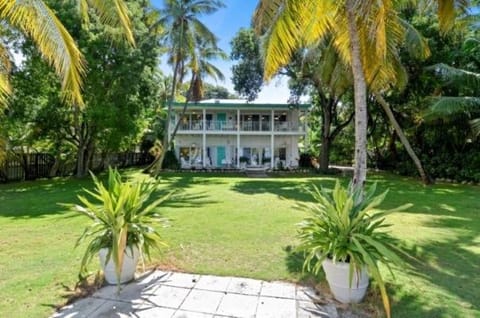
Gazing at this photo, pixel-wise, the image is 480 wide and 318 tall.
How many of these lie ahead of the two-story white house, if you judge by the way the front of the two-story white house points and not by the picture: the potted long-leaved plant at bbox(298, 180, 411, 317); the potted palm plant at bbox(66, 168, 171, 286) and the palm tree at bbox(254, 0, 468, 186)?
3

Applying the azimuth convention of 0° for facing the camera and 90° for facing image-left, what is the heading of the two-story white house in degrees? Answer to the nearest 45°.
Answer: approximately 0°

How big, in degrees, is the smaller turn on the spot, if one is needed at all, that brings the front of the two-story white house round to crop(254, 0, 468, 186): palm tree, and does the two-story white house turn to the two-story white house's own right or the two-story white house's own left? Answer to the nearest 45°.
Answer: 0° — it already faces it

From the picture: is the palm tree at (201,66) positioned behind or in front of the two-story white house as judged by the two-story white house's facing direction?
in front

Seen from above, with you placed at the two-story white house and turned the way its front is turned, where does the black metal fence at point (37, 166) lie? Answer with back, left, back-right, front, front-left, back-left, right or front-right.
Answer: front-right

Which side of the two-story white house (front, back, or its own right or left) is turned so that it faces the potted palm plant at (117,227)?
front

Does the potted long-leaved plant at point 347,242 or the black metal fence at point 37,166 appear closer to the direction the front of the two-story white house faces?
the potted long-leaved plant

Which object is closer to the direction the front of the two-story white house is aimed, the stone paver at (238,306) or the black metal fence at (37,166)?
the stone paver

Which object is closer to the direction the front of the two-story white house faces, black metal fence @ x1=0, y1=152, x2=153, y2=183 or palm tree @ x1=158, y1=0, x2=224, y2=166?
the palm tree

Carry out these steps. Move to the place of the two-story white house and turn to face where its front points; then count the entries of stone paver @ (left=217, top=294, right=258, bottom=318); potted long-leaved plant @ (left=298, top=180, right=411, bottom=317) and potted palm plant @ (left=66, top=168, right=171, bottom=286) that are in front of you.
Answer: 3

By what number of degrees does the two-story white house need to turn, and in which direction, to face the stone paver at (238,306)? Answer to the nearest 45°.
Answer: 0° — it already faces it

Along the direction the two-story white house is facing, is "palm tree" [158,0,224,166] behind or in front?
in front
